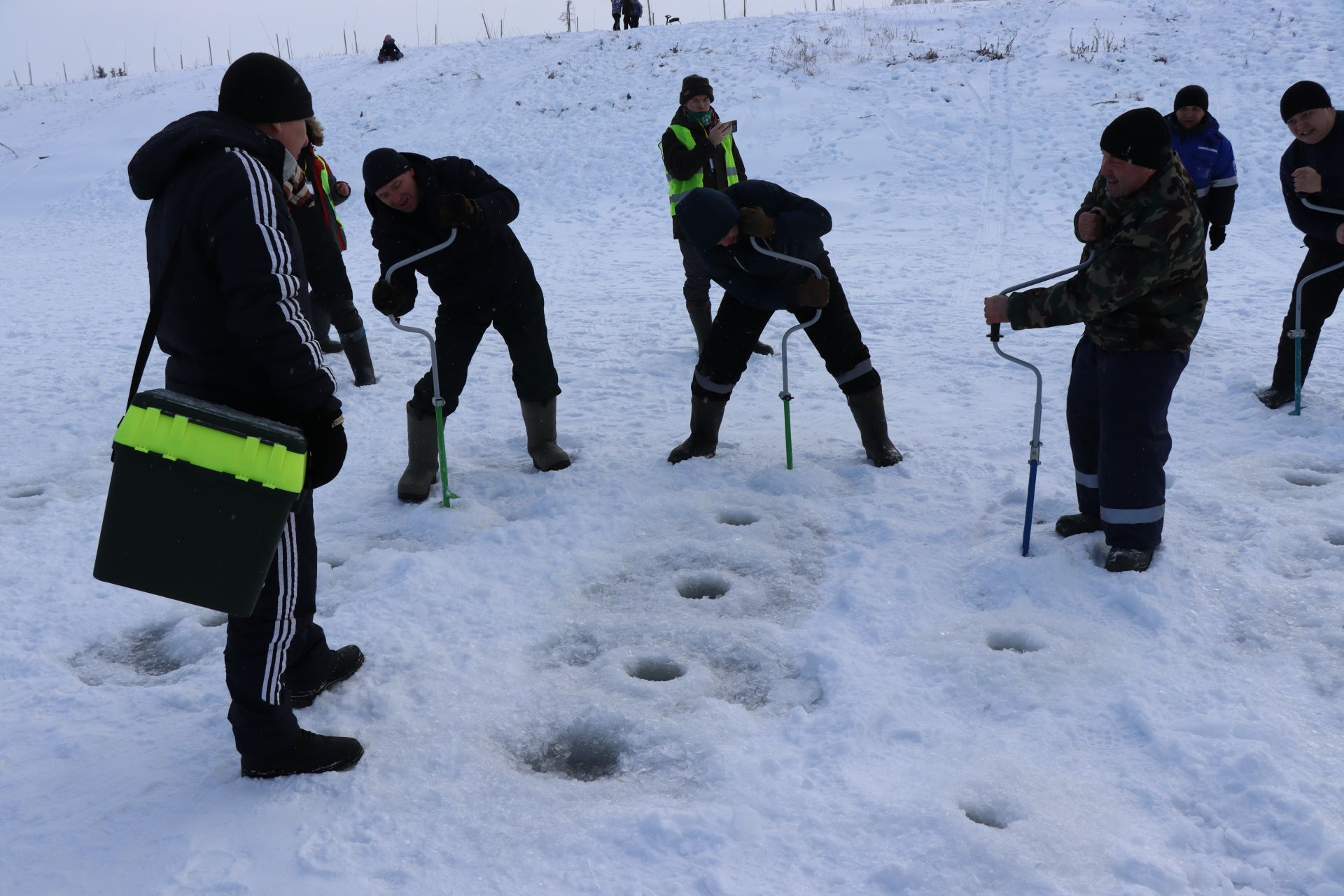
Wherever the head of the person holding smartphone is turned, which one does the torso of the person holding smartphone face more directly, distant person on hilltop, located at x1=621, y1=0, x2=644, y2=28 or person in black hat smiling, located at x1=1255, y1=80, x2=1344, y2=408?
the person in black hat smiling

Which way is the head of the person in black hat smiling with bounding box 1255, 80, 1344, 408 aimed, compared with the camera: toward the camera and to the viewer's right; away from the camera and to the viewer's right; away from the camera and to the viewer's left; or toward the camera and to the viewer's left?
toward the camera and to the viewer's left

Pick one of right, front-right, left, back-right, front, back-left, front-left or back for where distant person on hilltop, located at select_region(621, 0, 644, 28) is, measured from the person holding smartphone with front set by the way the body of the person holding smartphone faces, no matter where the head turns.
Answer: back-left

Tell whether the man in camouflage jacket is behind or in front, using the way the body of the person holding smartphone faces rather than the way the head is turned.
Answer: in front

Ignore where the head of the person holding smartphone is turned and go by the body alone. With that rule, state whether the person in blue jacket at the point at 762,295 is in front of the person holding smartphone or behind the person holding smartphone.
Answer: in front

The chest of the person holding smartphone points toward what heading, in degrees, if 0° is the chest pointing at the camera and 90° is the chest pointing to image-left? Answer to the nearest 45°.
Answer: approximately 315°

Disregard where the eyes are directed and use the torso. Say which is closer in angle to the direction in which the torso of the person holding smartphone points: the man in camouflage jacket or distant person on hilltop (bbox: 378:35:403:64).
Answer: the man in camouflage jacket

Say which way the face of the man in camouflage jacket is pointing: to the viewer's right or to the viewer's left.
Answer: to the viewer's left

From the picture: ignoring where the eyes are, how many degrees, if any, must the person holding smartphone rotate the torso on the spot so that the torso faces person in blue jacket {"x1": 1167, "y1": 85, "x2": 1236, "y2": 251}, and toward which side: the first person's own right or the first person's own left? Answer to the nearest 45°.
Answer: approximately 45° to the first person's own left

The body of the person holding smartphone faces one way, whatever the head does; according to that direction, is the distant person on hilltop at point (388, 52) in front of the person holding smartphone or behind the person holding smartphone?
behind

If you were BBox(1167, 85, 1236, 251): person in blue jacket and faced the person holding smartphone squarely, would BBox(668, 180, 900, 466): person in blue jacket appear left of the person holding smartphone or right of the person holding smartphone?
left
